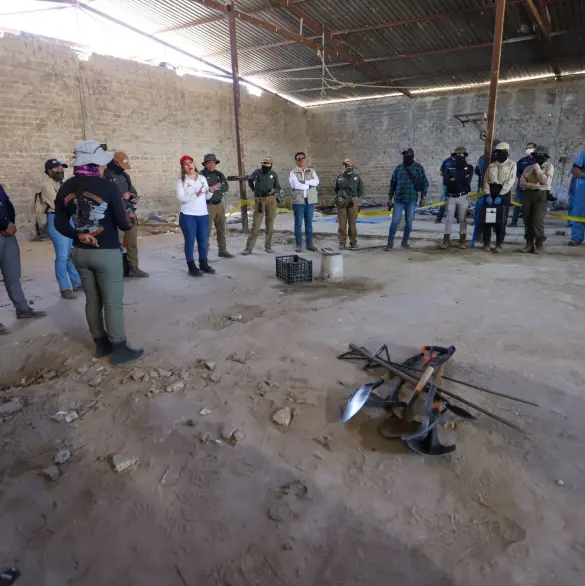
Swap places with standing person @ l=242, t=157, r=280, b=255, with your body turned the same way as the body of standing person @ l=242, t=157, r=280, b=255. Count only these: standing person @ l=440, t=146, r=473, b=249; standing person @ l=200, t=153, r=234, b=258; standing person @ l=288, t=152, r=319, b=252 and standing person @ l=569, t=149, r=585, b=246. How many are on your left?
3

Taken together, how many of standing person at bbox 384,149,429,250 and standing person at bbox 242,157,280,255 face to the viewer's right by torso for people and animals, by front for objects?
0

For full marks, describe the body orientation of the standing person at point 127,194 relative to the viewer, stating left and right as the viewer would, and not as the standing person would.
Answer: facing to the right of the viewer

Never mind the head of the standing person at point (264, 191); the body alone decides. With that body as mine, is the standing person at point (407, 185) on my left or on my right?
on my left

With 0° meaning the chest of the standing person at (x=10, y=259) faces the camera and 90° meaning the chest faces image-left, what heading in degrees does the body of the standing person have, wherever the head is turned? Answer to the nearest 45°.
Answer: approximately 270°

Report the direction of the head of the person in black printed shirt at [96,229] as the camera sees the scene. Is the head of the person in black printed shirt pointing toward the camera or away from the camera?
away from the camera

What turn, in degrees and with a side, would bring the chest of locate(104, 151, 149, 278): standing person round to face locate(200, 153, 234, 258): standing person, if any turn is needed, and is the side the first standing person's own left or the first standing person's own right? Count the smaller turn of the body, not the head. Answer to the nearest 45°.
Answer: approximately 45° to the first standing person's own left

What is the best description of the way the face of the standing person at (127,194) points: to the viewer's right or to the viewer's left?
to the viewer's right

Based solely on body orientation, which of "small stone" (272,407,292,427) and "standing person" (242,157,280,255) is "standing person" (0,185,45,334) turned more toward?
the standing person

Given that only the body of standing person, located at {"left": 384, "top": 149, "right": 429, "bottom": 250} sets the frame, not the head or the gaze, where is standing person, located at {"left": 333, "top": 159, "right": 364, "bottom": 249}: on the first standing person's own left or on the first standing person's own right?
on the first standing person's own right

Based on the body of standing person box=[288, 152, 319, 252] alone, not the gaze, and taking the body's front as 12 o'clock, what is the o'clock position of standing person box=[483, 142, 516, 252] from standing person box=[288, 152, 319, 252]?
standing person box=[483, 142, 516, 252] is roughly at 9 o'clock from standing person box=[288, 152, 319, 252].

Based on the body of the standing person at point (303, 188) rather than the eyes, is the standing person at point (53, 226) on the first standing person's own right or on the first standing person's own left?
on the first standing person's own right

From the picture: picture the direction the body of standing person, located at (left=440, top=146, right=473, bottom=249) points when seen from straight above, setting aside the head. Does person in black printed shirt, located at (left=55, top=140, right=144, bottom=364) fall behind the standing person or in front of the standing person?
in front

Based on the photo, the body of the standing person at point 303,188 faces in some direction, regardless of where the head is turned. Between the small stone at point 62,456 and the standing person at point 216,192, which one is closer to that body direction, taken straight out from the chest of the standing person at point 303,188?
the small stone

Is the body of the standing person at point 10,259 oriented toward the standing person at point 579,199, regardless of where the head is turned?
yes

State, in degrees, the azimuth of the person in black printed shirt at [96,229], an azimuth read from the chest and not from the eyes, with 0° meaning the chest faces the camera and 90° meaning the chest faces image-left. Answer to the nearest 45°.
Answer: approximately 225°
